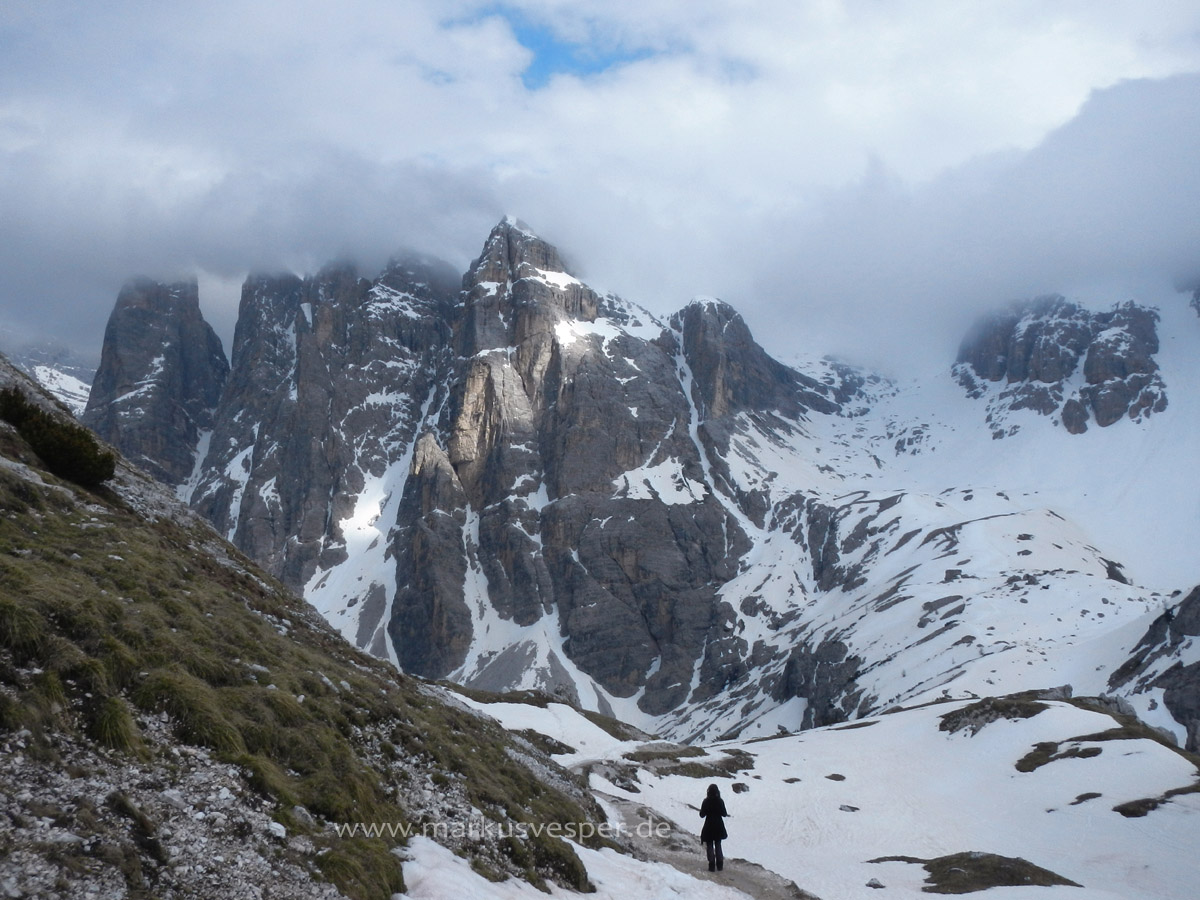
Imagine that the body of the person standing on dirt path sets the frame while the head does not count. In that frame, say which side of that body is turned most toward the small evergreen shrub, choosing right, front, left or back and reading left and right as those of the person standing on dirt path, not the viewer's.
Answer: left

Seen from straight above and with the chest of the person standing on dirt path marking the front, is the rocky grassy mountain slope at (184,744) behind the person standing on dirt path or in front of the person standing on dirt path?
behind

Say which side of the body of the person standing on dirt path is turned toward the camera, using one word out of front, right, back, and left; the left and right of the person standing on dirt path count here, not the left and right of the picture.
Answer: back
